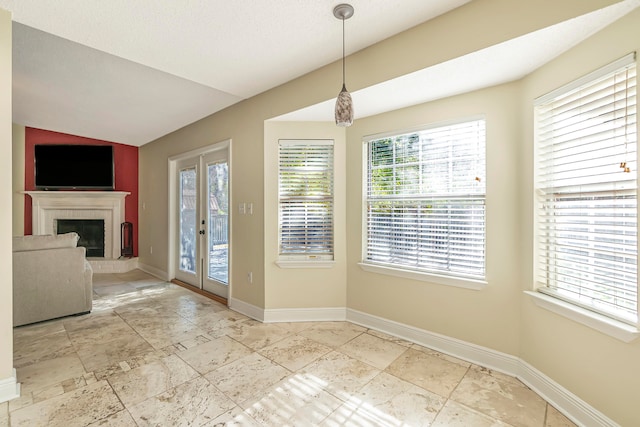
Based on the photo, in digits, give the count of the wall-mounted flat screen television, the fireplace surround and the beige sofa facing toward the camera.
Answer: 2

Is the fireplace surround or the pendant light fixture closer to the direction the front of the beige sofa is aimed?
the fireplace surround

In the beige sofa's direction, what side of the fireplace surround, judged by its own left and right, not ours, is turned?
front

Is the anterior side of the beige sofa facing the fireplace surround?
yes

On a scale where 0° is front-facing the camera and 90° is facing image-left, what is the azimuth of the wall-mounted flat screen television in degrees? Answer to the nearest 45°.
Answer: approximately 0°

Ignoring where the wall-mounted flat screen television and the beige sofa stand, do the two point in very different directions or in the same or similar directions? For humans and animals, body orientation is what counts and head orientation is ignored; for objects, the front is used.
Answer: very different directions

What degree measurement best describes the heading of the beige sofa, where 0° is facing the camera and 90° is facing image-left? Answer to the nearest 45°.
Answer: approximately 180°

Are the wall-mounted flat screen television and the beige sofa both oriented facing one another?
yes

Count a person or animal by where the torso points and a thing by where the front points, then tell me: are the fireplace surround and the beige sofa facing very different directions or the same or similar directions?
very different directions

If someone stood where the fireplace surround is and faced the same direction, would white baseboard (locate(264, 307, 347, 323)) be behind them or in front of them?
in front

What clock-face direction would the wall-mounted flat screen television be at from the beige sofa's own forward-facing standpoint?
The wall-mounted flat screen television is roughly at 12 o'clock from the beige sofa.
